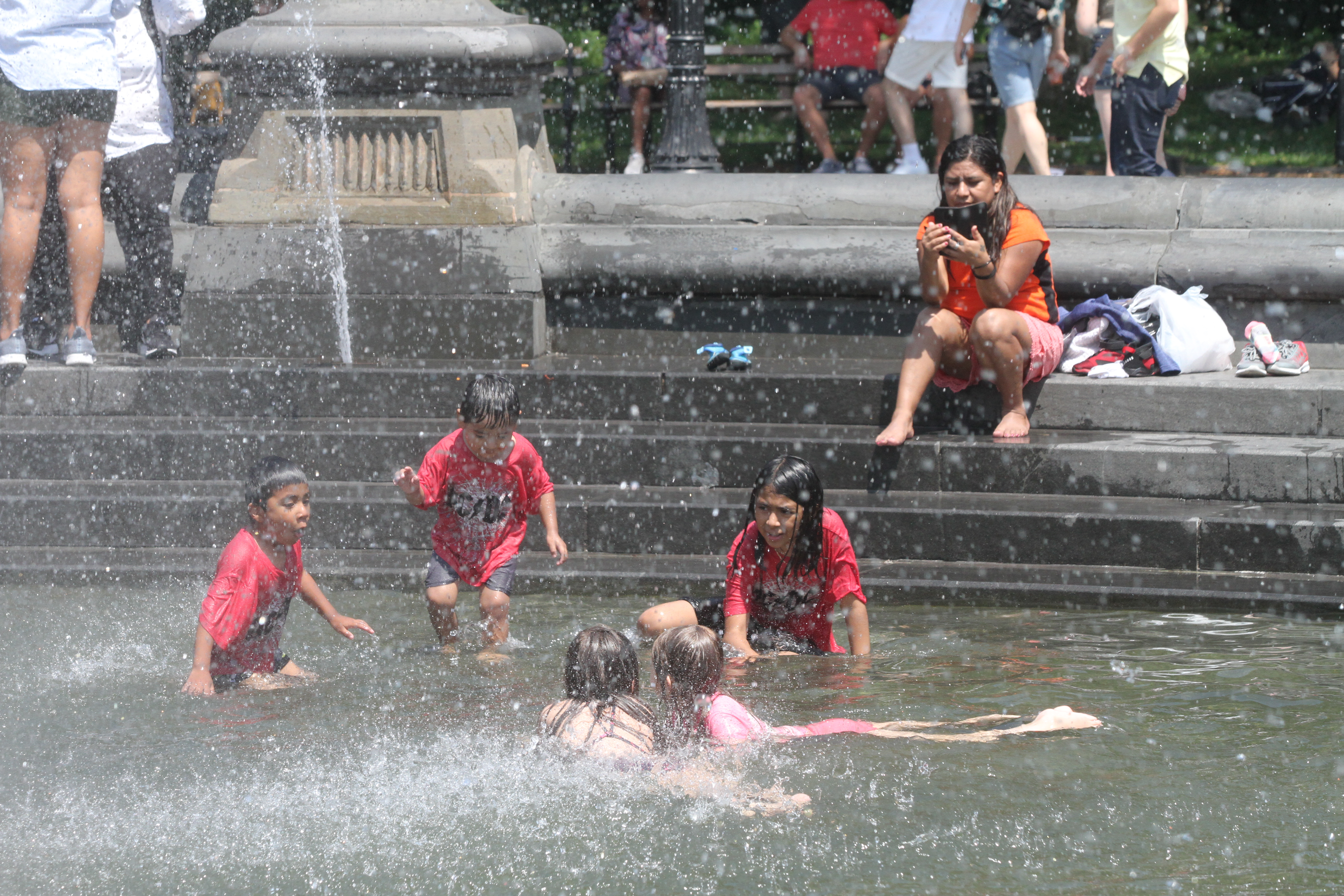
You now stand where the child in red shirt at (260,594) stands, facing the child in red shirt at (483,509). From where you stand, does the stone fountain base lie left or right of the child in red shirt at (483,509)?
left

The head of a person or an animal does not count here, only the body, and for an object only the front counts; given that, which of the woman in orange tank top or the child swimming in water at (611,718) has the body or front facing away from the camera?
the child swimming in water

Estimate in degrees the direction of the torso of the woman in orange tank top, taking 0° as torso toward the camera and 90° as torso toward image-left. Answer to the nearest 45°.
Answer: approximately 45°

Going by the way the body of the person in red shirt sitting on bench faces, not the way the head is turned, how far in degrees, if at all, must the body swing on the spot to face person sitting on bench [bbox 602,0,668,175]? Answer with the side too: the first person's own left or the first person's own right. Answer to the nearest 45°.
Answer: approximately 135° to the first person's own right

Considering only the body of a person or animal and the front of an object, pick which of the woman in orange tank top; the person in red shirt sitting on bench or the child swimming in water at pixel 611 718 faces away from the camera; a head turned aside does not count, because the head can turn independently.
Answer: the child swimming in water

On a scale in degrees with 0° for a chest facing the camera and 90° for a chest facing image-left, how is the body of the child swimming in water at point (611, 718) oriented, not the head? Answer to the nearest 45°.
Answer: approximately 180°
